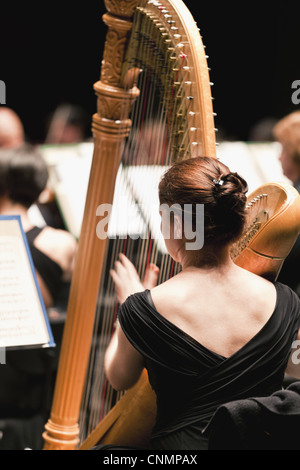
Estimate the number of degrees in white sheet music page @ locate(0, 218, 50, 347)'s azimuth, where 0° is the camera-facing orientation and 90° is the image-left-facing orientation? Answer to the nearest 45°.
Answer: approximately 0°

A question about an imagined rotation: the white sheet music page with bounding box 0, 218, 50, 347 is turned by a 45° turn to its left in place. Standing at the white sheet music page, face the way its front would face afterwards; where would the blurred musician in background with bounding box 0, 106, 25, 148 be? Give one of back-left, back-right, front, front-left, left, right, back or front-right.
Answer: back-left
